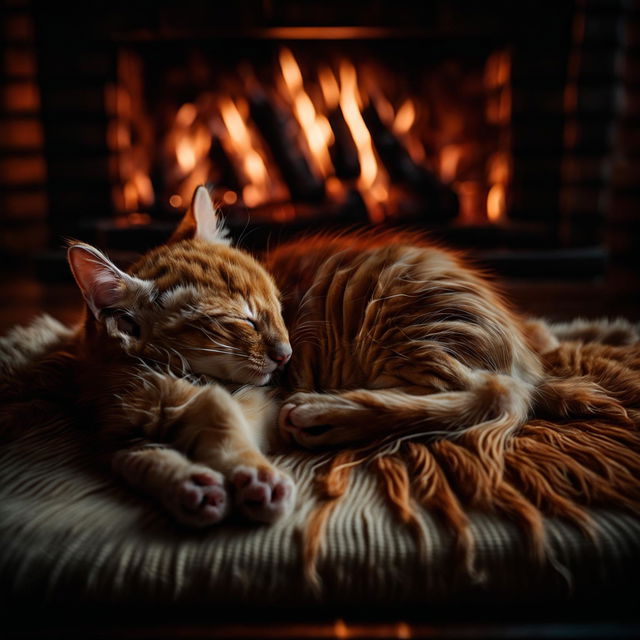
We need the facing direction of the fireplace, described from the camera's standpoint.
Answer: facing the viewer

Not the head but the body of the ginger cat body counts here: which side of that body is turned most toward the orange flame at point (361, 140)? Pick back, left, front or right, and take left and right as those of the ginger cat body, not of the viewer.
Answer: right

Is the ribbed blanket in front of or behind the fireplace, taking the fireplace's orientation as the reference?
in front

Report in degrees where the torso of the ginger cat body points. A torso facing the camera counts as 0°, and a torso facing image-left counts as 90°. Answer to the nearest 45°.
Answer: approximately 90°

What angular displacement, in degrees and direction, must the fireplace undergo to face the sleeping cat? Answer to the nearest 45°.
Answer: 0° — it already faces it

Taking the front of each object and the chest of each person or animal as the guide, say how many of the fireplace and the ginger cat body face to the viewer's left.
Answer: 1

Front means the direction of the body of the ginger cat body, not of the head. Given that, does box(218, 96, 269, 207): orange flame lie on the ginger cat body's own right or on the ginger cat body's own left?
on the ginger cat body's own right
